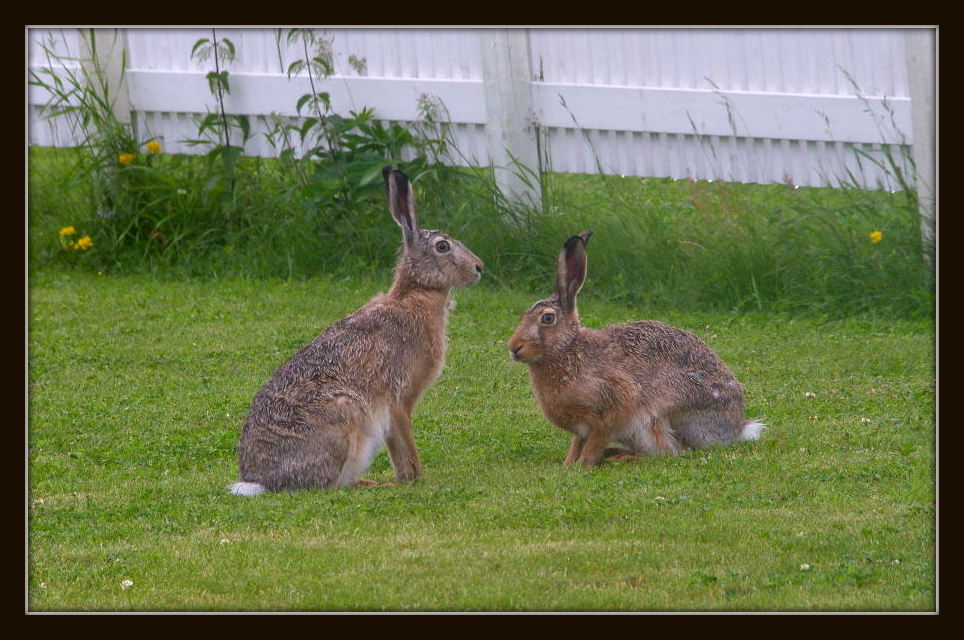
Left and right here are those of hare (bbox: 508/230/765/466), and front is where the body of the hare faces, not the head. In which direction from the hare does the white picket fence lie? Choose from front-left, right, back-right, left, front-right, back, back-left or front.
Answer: right

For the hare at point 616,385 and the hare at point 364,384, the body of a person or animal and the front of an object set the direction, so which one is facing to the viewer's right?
the hare at point 364,384

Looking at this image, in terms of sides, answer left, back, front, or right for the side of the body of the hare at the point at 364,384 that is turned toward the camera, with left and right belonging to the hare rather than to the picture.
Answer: right

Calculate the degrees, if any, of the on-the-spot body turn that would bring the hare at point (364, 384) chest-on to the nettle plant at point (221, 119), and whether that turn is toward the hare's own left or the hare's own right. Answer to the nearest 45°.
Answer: approximately 90° to the hare's own left

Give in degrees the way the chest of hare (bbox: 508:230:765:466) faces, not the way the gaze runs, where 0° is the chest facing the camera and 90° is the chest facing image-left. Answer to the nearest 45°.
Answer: approximately 90°

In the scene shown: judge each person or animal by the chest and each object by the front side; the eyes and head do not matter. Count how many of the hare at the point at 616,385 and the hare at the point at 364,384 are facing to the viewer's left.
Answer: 1

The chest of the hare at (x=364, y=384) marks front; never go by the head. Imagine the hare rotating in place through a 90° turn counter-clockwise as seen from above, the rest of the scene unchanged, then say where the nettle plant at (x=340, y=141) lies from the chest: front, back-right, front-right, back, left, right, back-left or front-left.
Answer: front

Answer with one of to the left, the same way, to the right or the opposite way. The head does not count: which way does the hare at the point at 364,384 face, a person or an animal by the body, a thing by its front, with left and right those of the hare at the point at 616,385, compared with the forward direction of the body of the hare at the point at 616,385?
the opposite way
